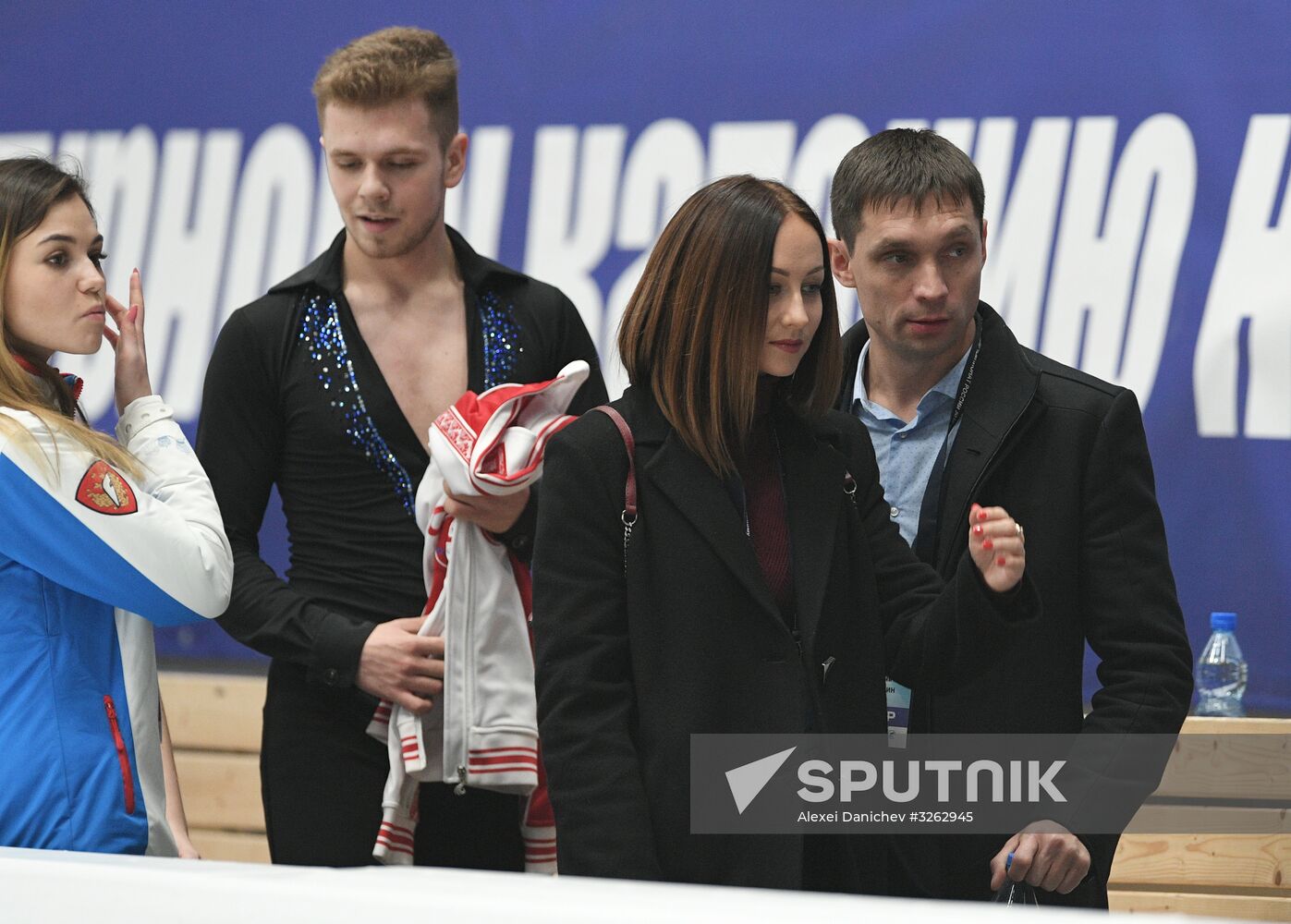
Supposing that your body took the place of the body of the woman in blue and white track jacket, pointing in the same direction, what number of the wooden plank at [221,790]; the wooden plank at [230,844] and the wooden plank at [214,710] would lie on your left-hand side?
3

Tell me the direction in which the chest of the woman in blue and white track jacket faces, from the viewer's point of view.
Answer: to the viewer's right

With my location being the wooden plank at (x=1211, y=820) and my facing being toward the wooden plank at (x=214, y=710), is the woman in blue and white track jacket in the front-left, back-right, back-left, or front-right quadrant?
front-left

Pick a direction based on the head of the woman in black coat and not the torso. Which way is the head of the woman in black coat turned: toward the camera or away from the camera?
toward the camera

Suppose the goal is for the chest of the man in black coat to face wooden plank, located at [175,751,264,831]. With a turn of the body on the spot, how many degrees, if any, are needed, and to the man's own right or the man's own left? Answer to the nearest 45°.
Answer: approximately 90° to the man's own right

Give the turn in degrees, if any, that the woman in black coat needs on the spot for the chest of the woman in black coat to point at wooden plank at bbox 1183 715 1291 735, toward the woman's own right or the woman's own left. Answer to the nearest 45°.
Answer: approximately 90° to the woman's own left

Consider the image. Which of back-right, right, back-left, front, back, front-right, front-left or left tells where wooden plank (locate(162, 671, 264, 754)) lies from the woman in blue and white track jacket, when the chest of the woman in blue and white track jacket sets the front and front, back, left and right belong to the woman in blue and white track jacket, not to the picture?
left

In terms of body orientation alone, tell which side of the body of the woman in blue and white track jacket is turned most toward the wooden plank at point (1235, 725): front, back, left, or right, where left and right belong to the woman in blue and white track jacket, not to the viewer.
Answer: front

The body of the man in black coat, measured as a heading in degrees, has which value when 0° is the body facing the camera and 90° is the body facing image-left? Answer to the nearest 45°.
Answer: approximately 45°

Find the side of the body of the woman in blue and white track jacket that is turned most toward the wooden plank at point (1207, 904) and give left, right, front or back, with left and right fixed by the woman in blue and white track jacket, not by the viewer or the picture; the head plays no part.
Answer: front

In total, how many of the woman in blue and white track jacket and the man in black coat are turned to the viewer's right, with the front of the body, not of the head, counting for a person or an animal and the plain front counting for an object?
1

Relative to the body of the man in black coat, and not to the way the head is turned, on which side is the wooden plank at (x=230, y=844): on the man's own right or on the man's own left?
on the man's own right

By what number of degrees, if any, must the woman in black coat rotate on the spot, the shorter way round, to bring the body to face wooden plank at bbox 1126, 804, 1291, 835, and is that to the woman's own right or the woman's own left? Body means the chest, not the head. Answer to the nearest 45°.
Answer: approximately 90° to the woman's own left

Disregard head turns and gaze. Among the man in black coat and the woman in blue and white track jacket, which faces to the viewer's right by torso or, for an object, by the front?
the woman in blue and white track jacket

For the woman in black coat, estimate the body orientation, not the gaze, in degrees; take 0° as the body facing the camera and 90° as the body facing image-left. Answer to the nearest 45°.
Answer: approximately 315°
